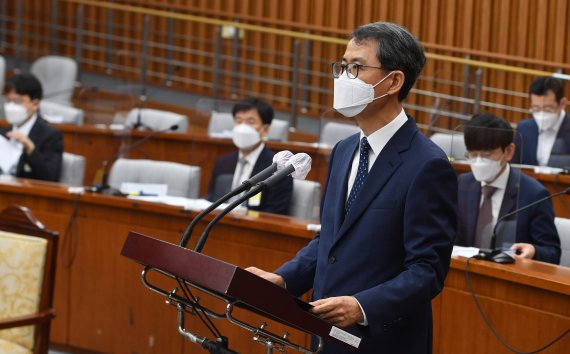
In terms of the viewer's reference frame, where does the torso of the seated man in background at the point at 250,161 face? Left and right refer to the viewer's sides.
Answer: facing the viewer and to the left of the viewer

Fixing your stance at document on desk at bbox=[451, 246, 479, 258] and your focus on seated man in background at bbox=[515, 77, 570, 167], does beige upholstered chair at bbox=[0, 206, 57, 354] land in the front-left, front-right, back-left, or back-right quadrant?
back-left

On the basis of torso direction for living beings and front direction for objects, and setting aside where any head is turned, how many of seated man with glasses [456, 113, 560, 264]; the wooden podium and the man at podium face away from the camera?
0

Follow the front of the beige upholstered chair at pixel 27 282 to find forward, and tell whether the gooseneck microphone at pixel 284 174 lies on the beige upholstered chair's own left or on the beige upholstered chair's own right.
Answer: on the beige upholstered chair's own left
